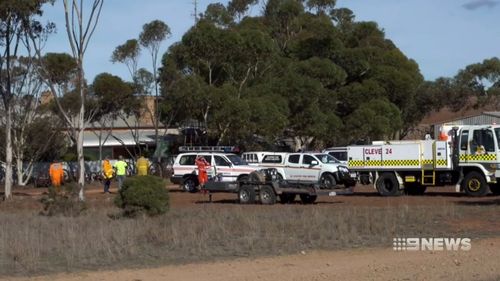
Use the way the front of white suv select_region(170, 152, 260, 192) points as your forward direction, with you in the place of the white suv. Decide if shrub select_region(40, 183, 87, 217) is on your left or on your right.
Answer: on your right

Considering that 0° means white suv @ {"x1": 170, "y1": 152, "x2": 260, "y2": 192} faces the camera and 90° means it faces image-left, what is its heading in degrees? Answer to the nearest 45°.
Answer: approximately 270°

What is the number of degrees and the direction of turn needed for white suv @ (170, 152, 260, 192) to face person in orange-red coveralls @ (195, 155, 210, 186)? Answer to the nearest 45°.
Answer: approximately 90° to its right

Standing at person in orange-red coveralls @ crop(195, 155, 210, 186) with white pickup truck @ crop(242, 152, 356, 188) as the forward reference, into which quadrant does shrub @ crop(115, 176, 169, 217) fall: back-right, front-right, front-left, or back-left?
back-right

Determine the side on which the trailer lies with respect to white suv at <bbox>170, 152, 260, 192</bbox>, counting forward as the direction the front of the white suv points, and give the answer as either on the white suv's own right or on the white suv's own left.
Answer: on the white suv's own right

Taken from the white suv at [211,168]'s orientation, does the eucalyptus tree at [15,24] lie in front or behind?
behind

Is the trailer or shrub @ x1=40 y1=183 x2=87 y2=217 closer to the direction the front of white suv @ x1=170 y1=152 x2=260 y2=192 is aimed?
the trailer

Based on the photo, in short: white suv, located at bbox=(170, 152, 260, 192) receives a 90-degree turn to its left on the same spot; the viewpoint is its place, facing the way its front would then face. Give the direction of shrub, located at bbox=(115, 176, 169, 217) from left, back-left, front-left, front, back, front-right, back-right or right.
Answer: back

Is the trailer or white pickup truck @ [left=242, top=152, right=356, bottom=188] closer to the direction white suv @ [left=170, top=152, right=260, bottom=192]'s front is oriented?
the white pickup truck

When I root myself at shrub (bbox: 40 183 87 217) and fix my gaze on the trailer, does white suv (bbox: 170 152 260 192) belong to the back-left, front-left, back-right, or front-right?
front-left

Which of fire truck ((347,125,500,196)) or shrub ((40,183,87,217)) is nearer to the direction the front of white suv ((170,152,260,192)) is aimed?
the fire truck

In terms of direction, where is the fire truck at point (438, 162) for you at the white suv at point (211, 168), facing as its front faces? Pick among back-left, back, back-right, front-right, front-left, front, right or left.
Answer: front-right

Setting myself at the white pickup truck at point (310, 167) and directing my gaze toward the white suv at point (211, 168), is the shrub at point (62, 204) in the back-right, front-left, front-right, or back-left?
front-left

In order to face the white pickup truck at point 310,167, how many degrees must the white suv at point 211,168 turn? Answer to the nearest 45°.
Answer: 0° — it already faces it
